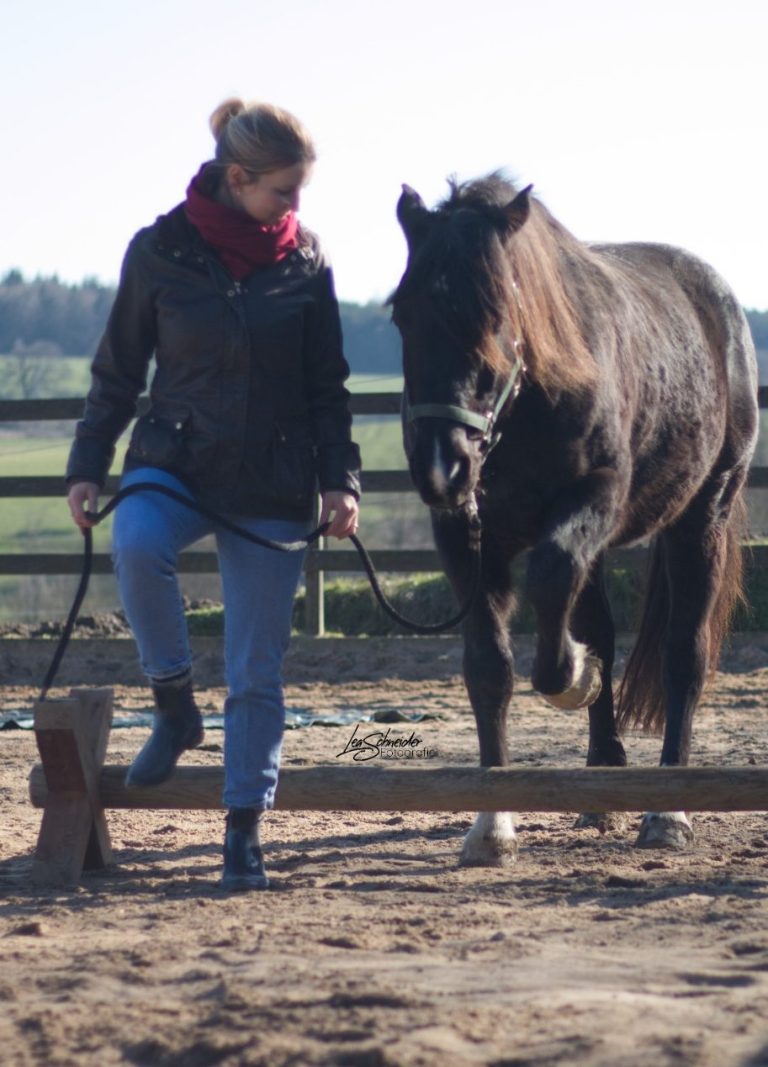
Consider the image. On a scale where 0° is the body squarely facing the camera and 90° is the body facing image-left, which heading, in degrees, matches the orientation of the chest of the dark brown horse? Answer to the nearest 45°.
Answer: approximately 45°

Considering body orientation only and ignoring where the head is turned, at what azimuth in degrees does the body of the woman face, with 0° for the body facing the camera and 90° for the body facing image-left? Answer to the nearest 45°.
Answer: approximately 0°

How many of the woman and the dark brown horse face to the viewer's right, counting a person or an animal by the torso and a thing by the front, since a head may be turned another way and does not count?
0

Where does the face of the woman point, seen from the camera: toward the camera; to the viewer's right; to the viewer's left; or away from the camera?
to the viewer's right
